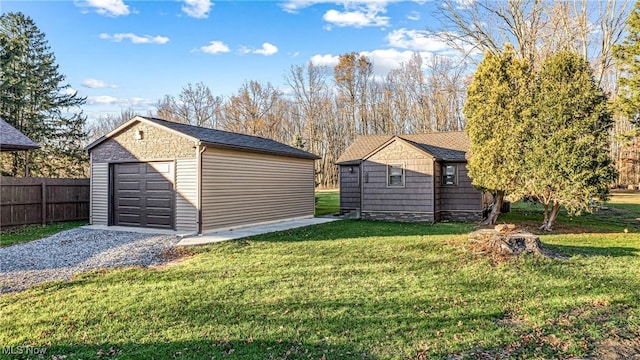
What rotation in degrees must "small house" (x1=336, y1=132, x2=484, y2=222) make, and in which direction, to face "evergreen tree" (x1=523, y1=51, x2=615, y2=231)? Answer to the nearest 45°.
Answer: approximately 45° to its left

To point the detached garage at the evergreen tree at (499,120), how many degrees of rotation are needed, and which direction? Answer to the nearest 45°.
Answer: approximately 135° to its left

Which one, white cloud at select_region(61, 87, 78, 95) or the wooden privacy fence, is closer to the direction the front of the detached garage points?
the wooden privacy fence

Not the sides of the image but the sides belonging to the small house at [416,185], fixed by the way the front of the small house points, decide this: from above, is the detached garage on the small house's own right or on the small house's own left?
on the small house's own right

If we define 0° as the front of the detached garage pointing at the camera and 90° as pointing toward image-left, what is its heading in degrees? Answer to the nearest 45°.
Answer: approximately 45°

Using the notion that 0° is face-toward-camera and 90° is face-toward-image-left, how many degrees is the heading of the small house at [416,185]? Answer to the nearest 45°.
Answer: approximately 0°

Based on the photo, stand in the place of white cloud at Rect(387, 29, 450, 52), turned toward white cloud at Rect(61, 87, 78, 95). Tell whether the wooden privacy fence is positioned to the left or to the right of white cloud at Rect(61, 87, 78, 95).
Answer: left

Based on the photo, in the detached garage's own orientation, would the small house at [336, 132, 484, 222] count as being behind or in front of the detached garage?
behind
